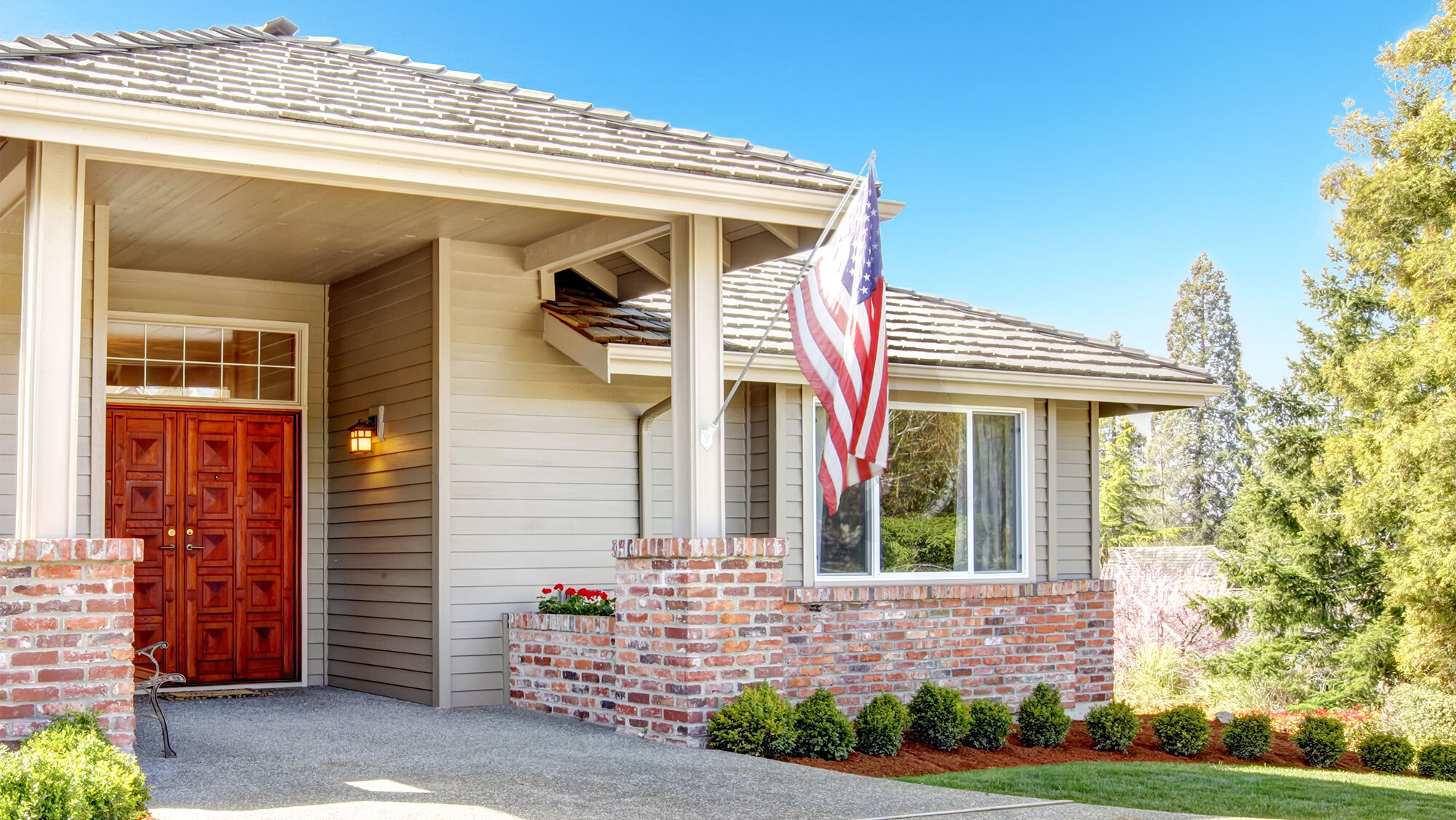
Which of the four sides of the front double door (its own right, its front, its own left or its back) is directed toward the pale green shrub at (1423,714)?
left

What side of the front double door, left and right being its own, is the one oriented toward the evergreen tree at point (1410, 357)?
left

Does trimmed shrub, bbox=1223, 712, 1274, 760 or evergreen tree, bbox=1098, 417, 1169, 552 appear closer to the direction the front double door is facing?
the trimmed shrub

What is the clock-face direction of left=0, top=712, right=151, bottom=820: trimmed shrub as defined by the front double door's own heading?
The trimmed shrub is roughly at 12 o'clock from the front double door.

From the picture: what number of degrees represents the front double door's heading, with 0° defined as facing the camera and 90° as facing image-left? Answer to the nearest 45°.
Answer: approximately 0°

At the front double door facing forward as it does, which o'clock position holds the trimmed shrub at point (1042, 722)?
The trimmed shrub is roughly at 10 o'clock from the front double door.

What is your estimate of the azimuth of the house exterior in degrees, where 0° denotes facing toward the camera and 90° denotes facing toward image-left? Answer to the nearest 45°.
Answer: approximately 0°
